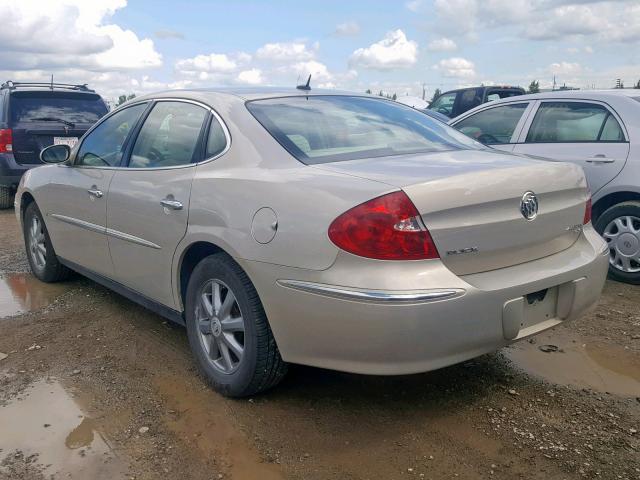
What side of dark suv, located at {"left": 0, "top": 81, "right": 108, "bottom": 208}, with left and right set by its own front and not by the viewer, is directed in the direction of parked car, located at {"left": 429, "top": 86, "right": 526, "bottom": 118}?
right

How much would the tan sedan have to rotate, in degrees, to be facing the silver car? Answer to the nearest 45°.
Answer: approximately 90° to its right

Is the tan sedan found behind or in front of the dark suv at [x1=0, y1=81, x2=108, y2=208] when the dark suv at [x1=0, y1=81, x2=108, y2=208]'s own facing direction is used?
behind

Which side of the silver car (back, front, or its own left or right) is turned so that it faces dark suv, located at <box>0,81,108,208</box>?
front

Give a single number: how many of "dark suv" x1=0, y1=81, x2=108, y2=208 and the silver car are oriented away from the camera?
1

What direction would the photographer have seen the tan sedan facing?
facing away from the viewer and to the left of the viewer

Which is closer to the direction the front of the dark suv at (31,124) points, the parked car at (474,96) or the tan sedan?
the parked car

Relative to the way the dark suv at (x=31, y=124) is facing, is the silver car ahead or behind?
behind

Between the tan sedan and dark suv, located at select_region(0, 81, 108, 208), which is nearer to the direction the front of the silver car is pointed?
the dark suv

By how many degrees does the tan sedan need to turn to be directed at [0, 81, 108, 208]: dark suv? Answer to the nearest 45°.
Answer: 0° — it already faces it

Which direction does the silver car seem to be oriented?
to the viewer's left

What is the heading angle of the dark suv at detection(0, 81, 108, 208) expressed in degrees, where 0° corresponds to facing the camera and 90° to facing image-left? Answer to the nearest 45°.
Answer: approximately 180°

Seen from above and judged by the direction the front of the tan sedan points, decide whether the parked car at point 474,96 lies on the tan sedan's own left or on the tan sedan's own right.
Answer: on the tan sedan's own right

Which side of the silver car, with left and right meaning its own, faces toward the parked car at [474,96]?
right

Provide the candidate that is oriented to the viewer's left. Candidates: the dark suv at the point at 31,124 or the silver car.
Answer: the silver car
